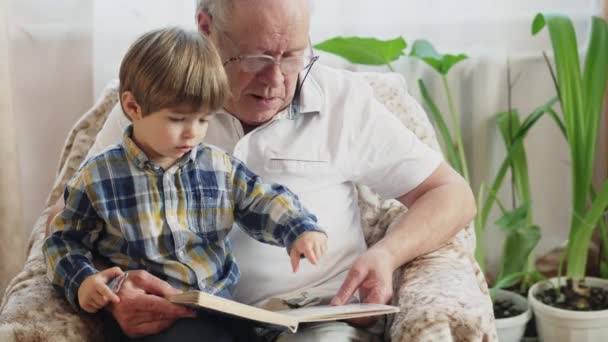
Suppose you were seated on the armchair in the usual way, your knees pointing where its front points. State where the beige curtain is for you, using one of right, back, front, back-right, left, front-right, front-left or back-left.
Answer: back-right

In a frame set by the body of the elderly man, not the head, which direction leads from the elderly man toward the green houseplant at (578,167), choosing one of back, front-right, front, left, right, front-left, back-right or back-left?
back-left

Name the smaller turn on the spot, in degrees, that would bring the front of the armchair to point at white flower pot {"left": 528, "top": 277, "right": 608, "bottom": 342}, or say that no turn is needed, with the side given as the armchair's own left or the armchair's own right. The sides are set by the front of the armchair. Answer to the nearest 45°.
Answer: approximately 135° to the armchair's own left

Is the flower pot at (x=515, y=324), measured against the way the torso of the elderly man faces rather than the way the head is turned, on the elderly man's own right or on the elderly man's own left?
on the elderly man's own left

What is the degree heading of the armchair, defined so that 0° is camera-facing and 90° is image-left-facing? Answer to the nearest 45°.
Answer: approximately 0°

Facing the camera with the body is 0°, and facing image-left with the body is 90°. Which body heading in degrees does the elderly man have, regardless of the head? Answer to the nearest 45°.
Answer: approximately 0°

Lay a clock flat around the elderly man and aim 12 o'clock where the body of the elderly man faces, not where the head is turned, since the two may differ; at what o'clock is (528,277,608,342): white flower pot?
The white flower pot is roughly at 8 o'clock from the elderly man.
